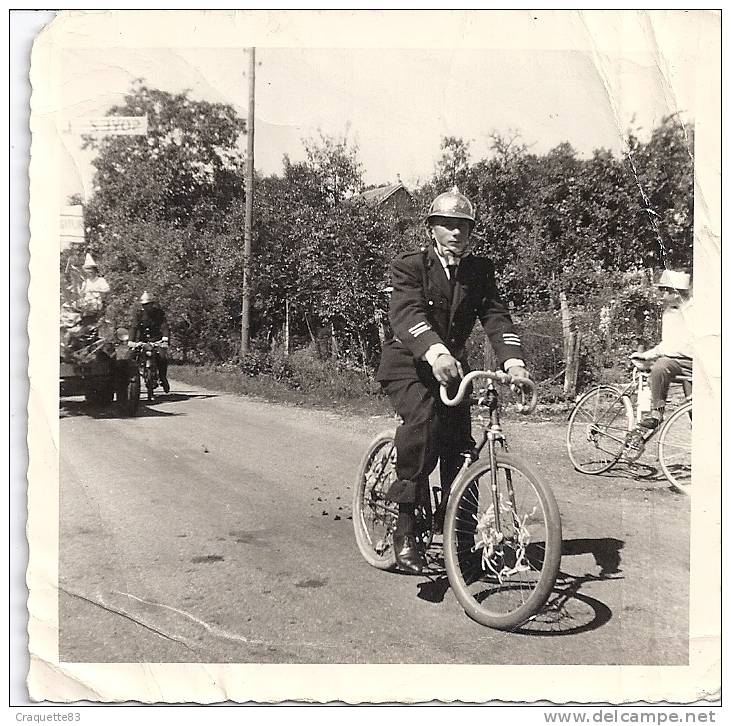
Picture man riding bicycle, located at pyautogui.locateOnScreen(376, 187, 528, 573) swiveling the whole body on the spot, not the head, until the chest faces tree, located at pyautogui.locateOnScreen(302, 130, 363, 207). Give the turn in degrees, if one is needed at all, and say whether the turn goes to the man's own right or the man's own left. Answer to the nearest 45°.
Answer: approximately 180°

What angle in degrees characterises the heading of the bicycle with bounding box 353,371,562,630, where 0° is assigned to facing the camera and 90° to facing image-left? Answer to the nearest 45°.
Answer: approximately 315°

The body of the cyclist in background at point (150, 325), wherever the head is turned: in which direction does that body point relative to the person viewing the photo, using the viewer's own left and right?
facing the viewer

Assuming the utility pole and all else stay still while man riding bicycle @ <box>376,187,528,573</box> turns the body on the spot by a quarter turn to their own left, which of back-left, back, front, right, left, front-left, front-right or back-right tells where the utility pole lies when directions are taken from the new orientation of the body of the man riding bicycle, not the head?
left

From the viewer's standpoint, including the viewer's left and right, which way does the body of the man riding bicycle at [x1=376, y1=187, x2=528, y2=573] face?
facing the viewer and to the right of the viewer
